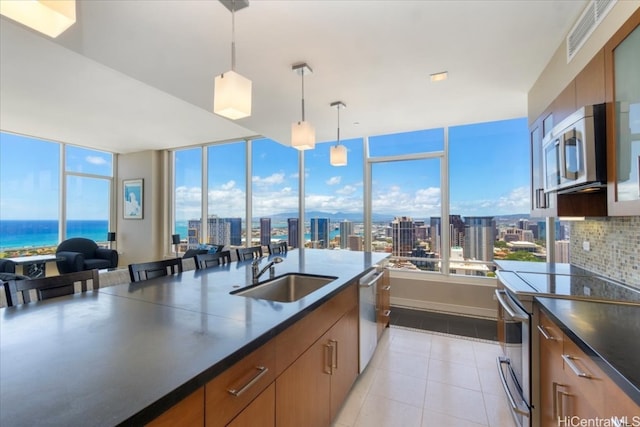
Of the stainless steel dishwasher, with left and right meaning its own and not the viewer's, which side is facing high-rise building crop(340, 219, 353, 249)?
left

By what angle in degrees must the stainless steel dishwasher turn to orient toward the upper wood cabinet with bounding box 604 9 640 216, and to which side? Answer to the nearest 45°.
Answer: approximately 45° to its right

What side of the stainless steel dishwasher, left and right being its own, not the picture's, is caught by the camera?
right

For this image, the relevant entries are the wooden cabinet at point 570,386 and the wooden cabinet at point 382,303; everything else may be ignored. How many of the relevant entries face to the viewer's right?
1

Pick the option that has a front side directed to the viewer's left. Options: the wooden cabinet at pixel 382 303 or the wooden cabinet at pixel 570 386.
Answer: the wooden cabinet at pixel 570 386

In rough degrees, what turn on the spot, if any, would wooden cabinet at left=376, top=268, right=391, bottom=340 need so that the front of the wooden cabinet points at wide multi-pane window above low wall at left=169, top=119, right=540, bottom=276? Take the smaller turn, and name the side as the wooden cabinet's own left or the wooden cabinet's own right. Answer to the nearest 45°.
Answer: approximately 90° to the wooden cabinet's own left

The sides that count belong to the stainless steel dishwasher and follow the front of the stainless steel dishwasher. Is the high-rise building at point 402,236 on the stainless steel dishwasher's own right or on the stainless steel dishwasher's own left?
on the stainless steel dishwasher's own left

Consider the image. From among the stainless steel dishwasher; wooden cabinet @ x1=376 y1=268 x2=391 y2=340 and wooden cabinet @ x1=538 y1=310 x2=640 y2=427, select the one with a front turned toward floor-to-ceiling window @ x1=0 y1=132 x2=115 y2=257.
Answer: wooden cabinet @ x1=538 y1=310 x2=640 y2=427

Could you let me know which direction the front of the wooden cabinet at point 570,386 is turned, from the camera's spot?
facing to the left of the viewer

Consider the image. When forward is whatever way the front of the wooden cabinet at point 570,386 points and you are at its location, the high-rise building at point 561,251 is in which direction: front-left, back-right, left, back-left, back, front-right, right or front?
right

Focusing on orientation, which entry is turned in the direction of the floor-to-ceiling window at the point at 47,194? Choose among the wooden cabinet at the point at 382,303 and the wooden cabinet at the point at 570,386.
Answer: the wooden cabinet at the point at 570,386

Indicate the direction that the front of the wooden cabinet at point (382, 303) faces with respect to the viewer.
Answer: facing to the right of the viewer

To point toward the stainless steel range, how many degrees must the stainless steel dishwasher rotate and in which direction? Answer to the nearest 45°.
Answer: approximately 45° to its right
